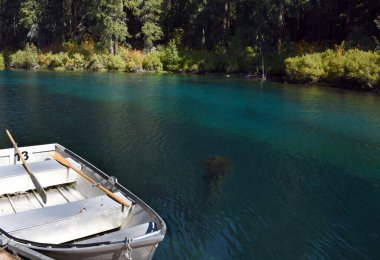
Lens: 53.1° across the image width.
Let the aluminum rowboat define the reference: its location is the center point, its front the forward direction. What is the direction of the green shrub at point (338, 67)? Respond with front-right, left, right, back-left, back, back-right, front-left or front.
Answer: left

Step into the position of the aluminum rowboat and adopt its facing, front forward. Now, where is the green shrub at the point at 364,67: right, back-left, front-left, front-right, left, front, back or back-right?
left

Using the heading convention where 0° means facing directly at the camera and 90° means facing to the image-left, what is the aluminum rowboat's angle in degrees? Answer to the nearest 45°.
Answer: approximately 315°

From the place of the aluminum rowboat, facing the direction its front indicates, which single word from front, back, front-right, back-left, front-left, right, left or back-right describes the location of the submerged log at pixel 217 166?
left

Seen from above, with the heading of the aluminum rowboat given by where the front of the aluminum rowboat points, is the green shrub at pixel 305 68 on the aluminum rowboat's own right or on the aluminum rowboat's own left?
on the aluminum rowboat's own left
